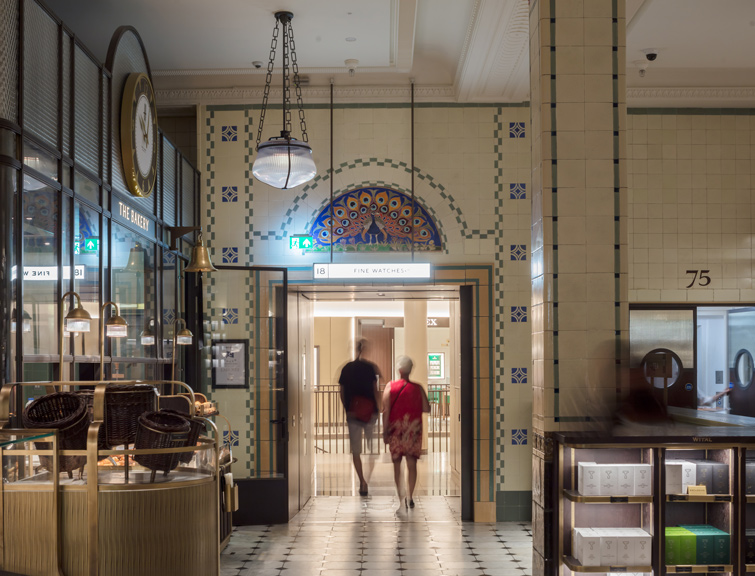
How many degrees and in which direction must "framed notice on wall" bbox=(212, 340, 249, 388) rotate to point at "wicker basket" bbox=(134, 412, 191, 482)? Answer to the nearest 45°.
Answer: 0° — it already faces it

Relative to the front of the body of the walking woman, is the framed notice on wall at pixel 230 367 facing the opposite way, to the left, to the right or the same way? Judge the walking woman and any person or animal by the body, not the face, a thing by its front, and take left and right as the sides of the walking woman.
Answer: the opposite way

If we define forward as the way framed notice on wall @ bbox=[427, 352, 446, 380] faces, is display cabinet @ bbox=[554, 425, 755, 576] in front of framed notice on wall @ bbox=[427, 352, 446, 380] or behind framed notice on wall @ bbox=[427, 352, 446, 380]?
in front

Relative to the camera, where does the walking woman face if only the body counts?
away from the camera

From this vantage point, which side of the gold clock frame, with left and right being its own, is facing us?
right

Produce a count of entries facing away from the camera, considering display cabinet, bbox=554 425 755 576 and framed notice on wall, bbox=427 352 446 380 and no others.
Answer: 0

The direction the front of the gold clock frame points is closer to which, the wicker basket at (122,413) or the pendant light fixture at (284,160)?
the pendant light fixture

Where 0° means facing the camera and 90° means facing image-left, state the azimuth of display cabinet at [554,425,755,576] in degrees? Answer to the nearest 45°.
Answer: approximately 0°

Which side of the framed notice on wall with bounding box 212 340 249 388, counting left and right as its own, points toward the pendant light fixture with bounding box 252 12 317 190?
front

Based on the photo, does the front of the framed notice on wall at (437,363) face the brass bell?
yes

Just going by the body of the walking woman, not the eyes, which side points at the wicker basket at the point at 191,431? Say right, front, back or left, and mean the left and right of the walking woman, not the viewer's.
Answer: back

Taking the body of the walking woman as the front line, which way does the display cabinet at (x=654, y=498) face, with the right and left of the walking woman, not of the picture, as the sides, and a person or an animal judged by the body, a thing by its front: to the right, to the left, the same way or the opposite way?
the opposite way

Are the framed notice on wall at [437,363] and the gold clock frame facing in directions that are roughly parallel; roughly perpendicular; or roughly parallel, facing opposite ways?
roughly perpendicular

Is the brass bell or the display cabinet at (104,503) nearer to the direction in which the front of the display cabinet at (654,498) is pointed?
the display cabinet
